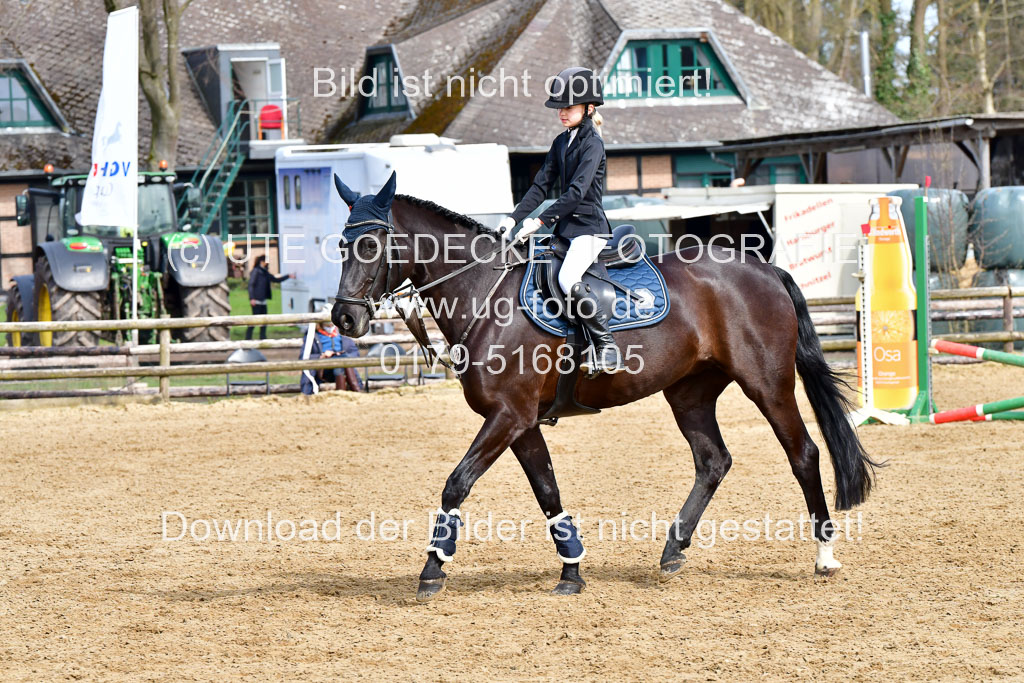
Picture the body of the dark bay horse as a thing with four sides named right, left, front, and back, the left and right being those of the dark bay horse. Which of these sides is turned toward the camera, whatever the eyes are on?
left

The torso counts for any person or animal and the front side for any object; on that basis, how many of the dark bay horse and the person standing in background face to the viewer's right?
1

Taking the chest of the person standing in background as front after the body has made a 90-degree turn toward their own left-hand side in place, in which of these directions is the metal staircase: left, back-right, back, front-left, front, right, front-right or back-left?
front

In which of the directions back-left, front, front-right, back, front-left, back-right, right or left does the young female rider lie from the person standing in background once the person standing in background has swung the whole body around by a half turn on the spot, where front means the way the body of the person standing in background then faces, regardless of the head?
left

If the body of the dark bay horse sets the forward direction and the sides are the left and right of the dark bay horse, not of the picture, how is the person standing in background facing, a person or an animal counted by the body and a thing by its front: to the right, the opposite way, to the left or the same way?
the opposite way

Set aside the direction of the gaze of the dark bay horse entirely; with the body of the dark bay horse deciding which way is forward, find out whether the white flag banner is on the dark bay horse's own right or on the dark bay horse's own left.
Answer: on the dark bay horse's own right

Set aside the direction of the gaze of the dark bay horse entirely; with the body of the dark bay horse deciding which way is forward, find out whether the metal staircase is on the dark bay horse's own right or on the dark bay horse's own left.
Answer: on the dark bay horse's own right

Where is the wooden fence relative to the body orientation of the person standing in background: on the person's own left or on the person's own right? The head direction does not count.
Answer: on the person's own right

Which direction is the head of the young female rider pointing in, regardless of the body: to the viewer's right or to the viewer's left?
to the viewer's left

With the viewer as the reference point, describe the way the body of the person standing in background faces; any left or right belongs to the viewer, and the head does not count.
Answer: facing to the right of the viewer
